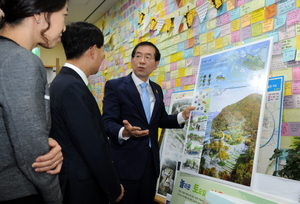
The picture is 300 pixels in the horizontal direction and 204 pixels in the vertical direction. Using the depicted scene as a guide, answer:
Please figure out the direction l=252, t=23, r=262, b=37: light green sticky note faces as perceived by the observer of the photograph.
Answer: facing the viewer and to the left of the viewer

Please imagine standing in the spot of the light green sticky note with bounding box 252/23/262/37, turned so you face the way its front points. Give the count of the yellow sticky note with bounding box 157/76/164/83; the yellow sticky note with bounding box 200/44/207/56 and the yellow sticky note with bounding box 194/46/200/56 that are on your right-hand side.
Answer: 3

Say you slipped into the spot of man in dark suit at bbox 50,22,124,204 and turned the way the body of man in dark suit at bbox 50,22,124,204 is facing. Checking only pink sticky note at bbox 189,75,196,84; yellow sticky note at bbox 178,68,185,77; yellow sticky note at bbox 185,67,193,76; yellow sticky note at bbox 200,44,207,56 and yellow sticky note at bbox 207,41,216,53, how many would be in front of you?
5

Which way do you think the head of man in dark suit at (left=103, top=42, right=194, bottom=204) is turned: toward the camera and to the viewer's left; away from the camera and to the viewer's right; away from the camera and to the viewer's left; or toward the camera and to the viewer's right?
toward the camera and to the viewer's left

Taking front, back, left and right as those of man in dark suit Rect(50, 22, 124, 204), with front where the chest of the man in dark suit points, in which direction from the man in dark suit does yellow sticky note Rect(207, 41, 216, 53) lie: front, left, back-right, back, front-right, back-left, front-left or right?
front

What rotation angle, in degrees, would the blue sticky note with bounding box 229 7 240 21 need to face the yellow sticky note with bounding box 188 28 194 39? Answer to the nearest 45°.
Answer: approximately 90° to its right

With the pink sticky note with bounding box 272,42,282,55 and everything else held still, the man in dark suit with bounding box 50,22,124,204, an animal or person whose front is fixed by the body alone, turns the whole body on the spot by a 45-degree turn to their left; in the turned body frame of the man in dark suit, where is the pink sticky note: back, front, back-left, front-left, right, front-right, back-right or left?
right

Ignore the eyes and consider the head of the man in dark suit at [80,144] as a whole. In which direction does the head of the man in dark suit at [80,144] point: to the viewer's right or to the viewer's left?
to the viewer's right

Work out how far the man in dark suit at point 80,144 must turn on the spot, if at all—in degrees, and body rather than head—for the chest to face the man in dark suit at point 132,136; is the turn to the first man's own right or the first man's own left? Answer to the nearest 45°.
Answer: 0° — they already face them

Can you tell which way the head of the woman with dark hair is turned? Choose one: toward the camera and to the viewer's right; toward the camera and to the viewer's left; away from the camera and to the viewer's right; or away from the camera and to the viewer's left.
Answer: away from the camera and to the viewer's right

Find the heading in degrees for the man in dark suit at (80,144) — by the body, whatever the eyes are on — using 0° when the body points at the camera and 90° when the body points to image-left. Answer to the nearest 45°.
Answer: approximately 225°

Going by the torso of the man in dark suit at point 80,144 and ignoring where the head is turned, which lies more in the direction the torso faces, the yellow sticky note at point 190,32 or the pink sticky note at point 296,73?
the yellow sticky note
